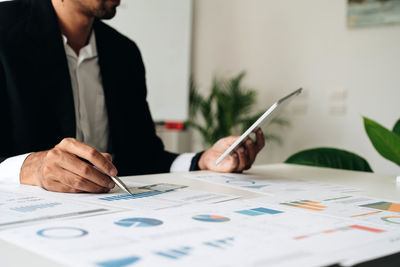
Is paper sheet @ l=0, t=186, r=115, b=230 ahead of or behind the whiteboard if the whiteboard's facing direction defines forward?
ahead

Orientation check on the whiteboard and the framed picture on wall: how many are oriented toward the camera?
2

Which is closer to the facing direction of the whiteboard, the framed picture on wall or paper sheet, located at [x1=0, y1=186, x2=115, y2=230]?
the paper sheet

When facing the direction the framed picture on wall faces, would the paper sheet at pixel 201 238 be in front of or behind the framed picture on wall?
in front

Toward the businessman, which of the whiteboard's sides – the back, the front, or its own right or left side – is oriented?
front

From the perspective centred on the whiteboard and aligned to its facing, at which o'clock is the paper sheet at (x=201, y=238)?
The paper sheet is roughly at 12 o'clock from the whiteboard.

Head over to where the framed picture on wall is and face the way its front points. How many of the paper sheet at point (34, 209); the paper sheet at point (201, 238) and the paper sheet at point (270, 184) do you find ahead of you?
3

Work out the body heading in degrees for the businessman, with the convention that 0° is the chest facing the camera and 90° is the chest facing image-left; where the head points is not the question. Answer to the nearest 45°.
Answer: approximately 315°

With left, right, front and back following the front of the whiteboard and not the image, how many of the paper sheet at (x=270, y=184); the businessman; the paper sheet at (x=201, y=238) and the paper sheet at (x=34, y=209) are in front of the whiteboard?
4

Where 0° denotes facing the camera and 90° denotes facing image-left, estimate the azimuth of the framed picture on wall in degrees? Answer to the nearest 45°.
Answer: approximately 0°
